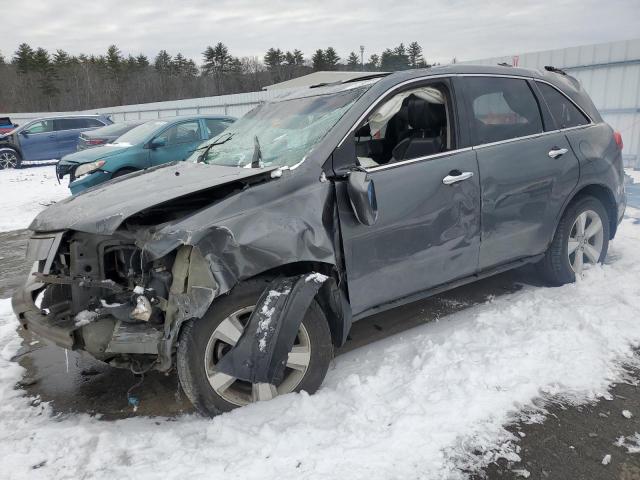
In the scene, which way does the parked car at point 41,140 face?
to the viewer's left

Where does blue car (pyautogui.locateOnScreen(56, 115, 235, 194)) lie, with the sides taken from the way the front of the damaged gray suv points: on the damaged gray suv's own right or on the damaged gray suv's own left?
on the damaged gray suv's own right

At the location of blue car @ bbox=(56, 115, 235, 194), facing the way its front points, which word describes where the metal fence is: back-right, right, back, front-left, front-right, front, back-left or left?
back-right

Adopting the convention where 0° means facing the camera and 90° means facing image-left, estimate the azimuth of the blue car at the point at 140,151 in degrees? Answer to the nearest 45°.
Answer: approximately 45°

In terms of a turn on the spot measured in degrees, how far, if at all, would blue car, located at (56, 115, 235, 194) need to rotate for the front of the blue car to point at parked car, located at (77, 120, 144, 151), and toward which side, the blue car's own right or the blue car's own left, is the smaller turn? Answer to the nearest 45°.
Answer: approximately 135° to the blue car's own right

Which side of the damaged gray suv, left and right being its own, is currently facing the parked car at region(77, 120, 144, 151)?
right

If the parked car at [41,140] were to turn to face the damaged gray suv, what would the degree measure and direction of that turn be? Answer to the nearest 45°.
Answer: approximately 90° to its left

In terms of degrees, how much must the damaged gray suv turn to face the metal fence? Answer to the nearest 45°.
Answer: approximately 135° to its right
